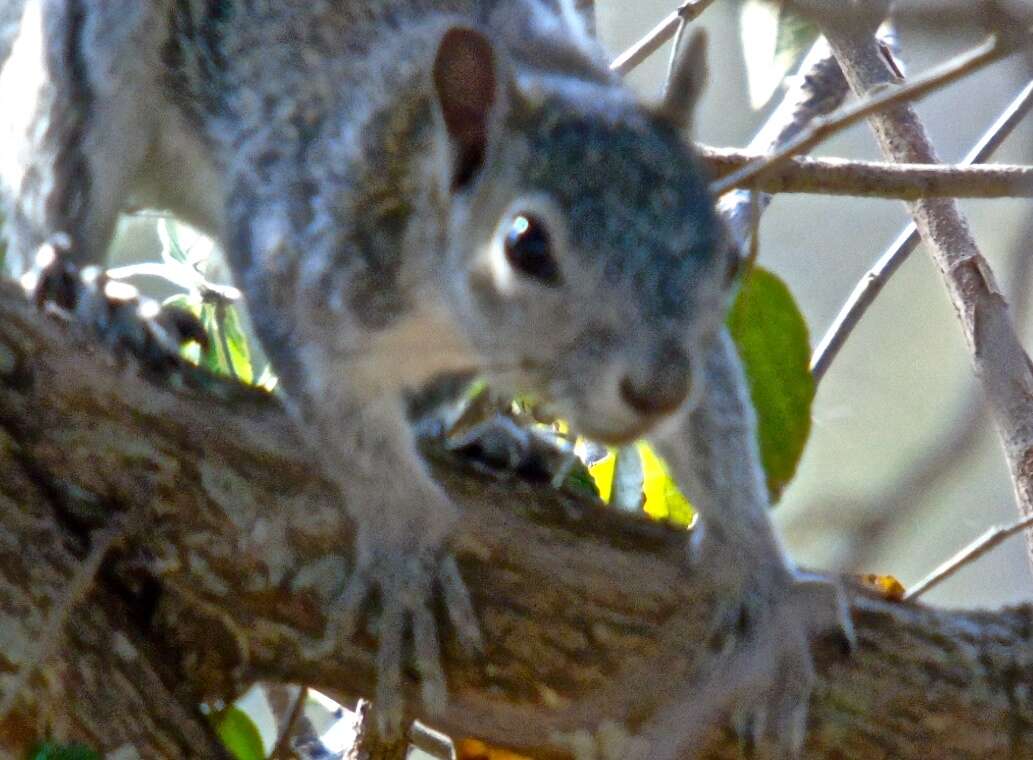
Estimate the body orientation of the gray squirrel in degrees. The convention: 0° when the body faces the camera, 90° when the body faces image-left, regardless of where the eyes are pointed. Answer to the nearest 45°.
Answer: approximately 315°

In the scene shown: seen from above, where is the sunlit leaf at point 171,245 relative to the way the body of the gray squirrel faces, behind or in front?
behind

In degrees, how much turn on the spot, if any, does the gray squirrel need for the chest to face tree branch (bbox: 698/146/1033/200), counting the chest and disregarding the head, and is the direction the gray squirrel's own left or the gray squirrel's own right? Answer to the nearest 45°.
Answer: approximately 45° to the gray squirrel's own left

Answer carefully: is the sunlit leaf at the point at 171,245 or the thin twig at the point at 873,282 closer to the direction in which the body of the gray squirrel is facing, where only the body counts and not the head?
the thin twig
